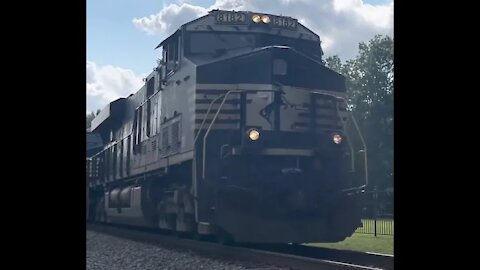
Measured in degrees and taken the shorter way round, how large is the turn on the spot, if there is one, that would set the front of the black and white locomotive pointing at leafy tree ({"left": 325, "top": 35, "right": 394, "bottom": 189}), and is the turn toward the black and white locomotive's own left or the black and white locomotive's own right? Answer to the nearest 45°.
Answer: approximately 90° to the black and white locomotive's own left

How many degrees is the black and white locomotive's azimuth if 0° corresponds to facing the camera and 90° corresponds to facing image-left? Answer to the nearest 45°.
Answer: approximately 315°
